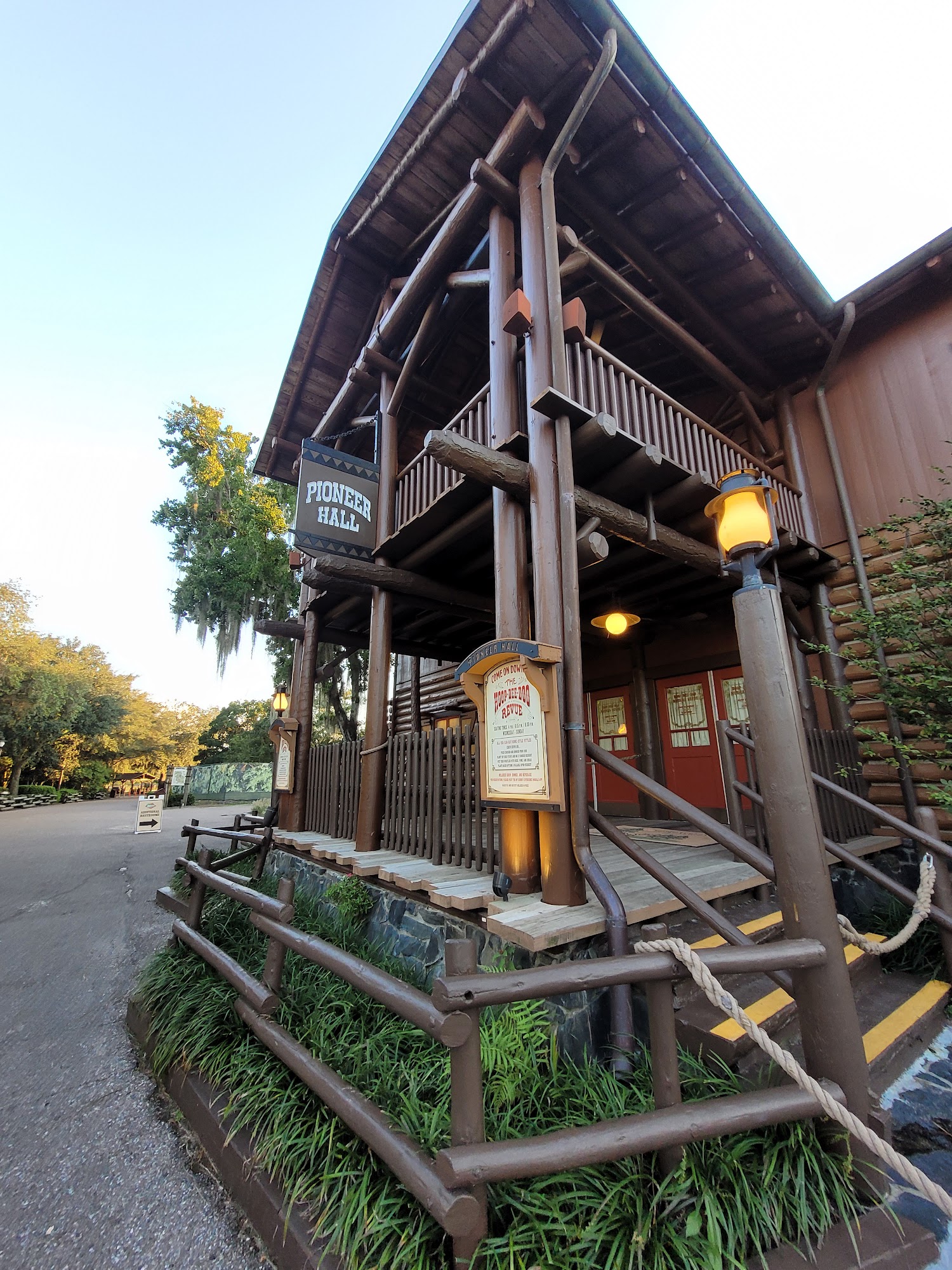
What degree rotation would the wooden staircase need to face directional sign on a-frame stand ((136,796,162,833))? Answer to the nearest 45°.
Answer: approximately 135° to its right

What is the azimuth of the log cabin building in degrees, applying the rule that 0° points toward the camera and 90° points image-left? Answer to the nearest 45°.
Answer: approximately 45°

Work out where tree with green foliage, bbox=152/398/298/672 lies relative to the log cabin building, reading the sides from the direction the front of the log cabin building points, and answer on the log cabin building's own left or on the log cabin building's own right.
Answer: on the log cabin building's own right

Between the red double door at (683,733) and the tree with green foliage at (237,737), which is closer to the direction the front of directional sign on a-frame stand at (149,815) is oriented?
the red double door

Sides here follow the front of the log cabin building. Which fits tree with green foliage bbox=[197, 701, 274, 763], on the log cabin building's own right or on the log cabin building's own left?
on the log cabin building's own right

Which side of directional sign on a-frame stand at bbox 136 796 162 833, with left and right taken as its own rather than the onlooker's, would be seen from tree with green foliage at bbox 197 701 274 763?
back

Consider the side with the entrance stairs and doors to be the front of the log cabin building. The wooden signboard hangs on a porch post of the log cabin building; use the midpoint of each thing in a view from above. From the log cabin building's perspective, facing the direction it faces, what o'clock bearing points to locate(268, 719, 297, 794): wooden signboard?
The wooden signboard is roughly at 2 o'clock from the log cabin building.
